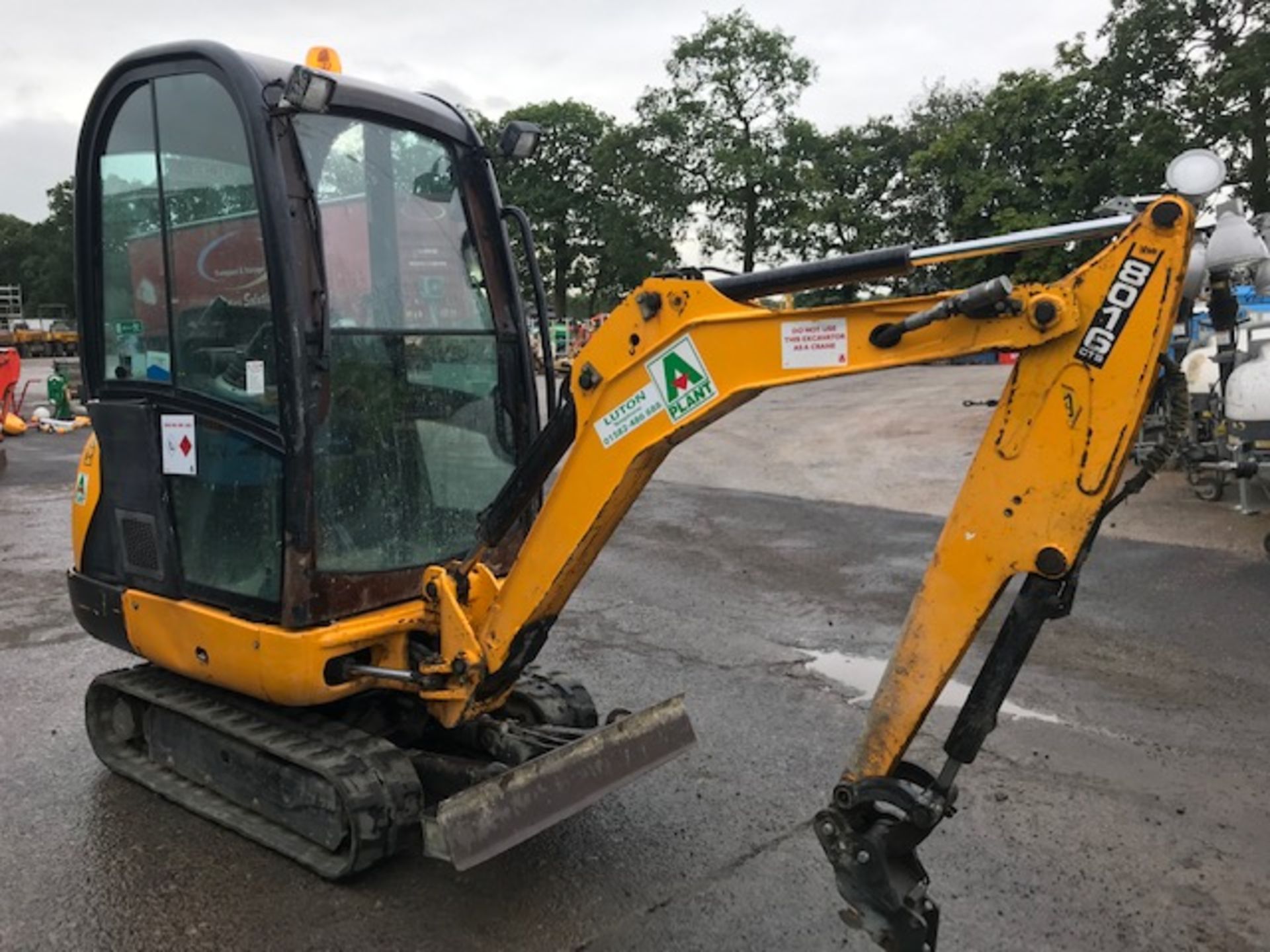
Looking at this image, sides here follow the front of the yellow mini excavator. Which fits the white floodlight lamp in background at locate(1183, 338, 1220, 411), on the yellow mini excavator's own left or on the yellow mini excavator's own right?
on the yellow mini excavator's own left

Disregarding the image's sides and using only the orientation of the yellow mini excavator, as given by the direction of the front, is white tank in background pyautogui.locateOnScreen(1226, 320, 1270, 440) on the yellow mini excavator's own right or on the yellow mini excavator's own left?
on the yellow mini excavator's own left

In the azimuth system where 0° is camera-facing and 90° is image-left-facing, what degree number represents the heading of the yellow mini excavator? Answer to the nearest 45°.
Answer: approximately 315°
